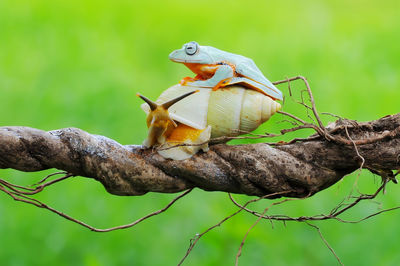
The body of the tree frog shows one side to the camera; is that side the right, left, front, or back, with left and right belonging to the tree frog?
left

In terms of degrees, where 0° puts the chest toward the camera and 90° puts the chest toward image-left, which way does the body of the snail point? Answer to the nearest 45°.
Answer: approximately 45°
